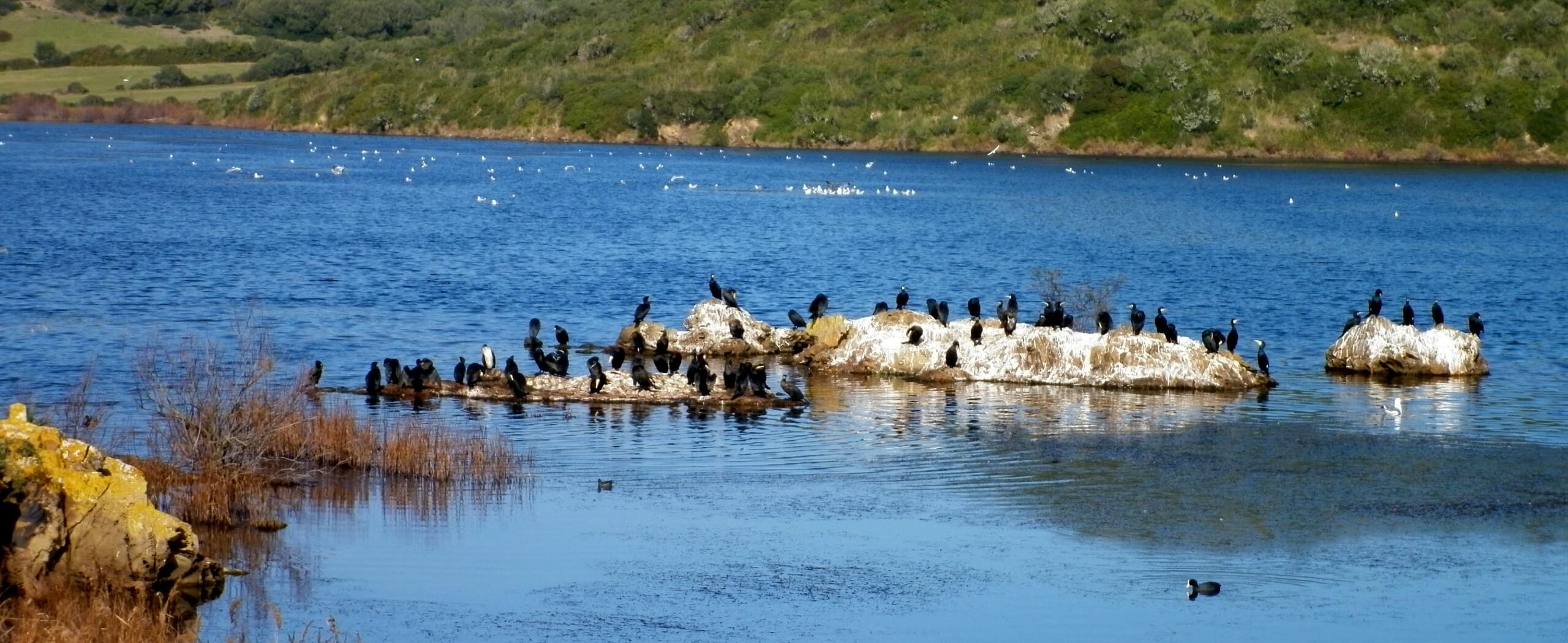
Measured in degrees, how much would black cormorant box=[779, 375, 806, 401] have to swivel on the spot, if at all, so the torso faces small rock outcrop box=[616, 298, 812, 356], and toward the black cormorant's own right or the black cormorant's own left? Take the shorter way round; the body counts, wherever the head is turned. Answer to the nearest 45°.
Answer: approximately 90° to the black cormorant's own right

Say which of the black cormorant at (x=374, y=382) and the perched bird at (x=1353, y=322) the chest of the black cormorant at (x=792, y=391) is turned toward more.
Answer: the black cormorant

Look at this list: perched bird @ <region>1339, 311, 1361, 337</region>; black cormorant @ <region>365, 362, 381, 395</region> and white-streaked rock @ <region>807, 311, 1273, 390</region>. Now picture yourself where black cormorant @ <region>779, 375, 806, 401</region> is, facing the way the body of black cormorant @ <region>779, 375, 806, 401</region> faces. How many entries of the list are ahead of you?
1

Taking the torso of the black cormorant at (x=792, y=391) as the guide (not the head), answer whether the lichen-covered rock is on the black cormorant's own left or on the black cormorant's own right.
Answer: on the black cormorant's own left

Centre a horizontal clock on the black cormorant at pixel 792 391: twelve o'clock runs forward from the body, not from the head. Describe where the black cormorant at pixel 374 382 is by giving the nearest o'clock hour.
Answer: the black cormorant at pixel 374 382 is roughly at 12 o'clock from the black cormorant at pixel 792 391.

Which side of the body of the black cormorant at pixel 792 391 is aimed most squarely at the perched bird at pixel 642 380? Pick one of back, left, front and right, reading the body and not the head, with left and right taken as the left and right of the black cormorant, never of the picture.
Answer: front

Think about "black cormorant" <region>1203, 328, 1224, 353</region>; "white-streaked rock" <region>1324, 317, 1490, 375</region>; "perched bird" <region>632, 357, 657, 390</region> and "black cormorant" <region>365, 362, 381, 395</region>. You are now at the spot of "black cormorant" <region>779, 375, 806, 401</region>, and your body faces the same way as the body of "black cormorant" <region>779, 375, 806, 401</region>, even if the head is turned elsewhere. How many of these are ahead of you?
2

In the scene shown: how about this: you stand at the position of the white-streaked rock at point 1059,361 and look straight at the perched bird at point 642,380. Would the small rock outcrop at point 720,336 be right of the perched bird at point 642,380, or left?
right

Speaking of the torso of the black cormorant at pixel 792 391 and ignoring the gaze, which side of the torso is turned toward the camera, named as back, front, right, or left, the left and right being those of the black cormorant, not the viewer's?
left
